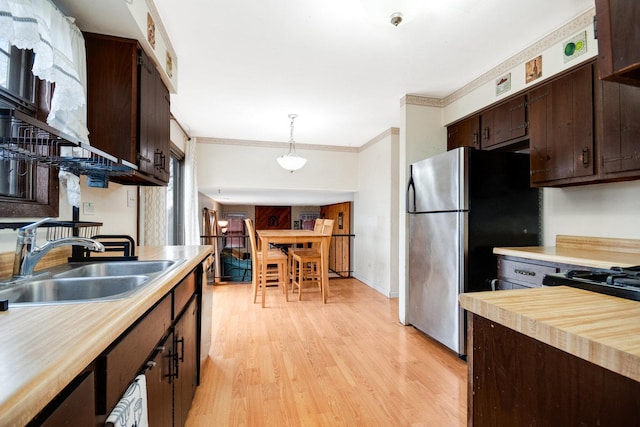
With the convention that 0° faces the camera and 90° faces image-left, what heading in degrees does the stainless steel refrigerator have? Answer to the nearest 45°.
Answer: approximately 45°

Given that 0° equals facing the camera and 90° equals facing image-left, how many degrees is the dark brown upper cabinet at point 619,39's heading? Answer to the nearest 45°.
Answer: approximately 45°

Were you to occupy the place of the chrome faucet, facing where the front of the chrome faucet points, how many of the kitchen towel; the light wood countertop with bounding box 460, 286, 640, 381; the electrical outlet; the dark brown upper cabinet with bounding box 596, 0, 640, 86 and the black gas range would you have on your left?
1

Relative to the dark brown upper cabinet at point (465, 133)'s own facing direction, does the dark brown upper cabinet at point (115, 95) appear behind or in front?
in front

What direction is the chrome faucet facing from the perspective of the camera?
to the viewer's right

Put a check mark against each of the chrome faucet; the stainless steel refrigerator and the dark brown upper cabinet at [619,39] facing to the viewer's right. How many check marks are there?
1

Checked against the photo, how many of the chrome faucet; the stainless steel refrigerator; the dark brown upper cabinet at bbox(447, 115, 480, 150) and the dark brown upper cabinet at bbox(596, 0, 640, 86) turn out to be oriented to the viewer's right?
1

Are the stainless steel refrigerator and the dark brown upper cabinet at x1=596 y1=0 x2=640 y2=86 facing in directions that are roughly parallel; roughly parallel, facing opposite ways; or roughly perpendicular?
roughly parallel

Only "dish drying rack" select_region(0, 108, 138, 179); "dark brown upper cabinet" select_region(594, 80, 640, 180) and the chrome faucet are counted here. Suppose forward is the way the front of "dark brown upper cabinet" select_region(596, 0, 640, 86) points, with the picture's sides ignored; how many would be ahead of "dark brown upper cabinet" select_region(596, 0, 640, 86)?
2

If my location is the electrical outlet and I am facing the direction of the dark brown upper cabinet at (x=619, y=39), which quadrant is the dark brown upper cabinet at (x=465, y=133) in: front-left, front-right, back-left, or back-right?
front-left

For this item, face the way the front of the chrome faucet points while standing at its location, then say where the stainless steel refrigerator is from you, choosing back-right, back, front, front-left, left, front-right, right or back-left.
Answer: front

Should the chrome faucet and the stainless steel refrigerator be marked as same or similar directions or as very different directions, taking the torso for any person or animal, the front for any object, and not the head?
very different directions

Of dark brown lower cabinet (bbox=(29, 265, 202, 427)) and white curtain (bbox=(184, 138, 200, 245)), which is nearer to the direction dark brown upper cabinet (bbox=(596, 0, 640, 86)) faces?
the dark brown lower cabinet

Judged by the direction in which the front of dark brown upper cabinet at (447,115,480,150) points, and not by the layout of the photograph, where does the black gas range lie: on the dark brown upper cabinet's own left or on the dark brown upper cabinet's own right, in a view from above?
on the dark brown upper cabinet's own left

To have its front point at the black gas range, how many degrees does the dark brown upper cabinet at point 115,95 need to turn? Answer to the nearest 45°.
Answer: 0° — it already faces it

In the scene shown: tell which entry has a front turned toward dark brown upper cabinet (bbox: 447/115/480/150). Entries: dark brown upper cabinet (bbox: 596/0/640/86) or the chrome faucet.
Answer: the chrome faucet

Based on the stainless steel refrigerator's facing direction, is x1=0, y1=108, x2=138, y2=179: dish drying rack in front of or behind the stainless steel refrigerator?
in front

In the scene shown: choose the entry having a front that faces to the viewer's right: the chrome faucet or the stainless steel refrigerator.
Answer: the chrome faucet
